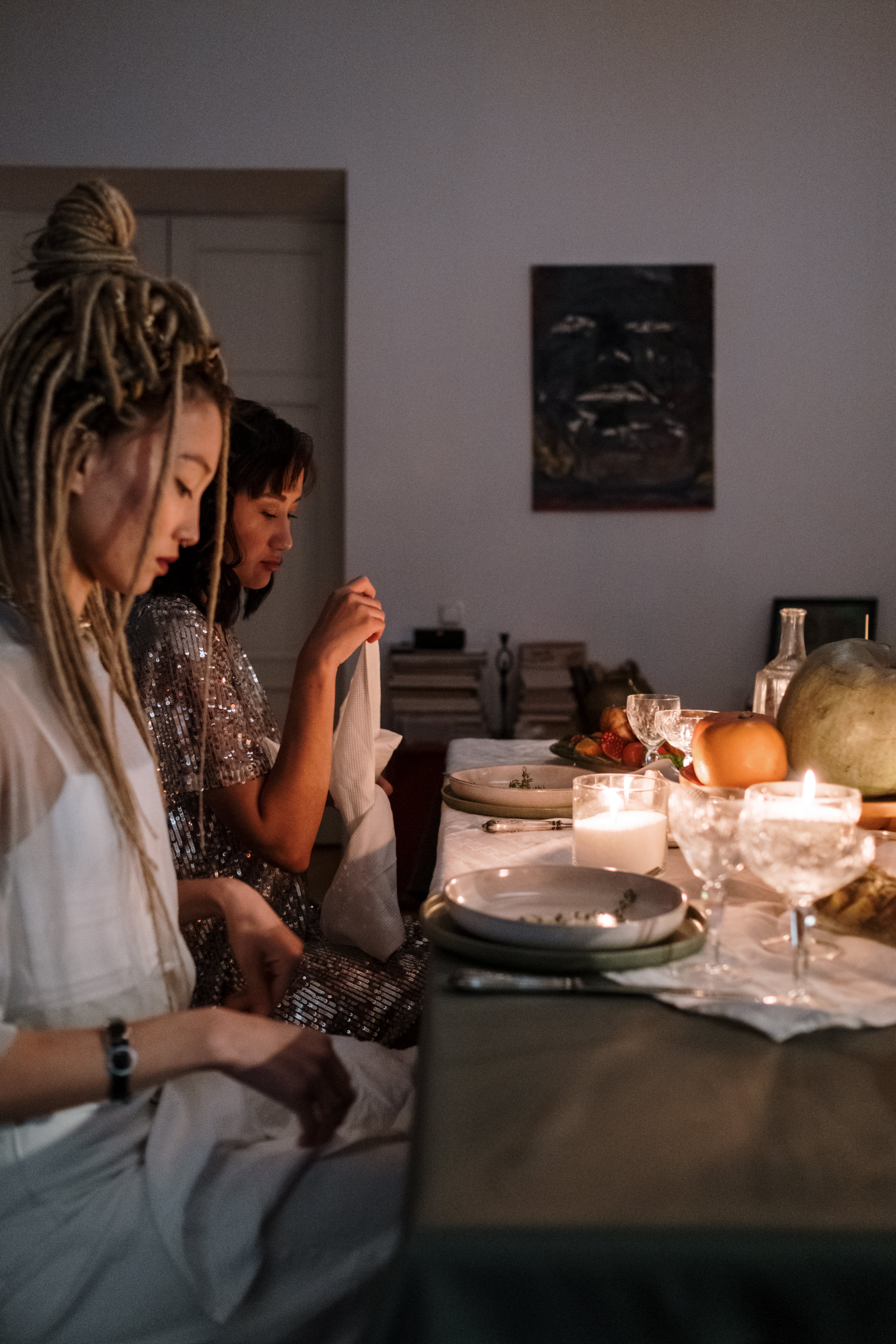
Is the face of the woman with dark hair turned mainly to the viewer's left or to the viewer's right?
to the viewer's right

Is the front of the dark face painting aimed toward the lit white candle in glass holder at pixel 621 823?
yes

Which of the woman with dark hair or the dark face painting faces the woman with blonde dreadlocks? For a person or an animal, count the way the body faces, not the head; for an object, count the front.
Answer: the dark face painting

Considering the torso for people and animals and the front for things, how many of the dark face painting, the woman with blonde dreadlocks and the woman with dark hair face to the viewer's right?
2

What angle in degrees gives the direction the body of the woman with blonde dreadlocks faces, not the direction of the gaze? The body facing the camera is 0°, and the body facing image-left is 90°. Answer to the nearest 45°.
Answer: approximately 270°

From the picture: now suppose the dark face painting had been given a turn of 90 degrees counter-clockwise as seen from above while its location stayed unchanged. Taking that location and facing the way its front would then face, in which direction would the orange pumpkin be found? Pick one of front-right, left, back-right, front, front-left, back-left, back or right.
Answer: right

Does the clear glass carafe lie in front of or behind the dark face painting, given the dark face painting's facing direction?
in front

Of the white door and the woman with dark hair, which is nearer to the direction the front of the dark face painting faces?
the woman with dark hair

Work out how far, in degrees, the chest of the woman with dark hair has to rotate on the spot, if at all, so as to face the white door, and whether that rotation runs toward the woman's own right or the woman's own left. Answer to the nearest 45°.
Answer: approximately 90° to the woman's own left

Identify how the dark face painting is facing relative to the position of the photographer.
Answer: facing the viewer

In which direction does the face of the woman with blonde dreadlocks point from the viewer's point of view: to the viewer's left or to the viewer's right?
to the viewer's right

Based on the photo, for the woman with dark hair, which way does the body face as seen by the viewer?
to the viewer's right

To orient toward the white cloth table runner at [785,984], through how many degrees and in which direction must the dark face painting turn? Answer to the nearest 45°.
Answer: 0° — it already faces it

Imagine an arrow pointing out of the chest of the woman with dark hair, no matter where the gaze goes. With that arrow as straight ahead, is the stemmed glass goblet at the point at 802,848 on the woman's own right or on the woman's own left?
on the woman's own right

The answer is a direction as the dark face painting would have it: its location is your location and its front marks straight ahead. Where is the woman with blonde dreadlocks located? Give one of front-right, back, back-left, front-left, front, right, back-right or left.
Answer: front

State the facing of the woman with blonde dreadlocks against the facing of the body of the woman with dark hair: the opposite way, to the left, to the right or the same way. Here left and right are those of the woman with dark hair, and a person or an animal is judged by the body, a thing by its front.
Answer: the same way
